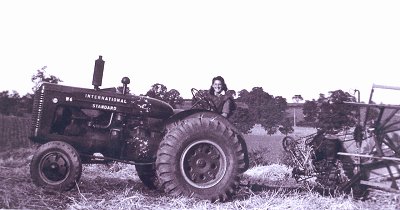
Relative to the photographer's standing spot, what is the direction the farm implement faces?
facing to the left of the viewer

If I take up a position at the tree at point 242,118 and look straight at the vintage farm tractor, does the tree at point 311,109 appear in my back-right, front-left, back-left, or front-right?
back-left

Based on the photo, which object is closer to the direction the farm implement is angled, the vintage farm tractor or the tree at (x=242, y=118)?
the vintage farm tractor

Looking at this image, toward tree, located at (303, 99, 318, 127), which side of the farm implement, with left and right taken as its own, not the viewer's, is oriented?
right

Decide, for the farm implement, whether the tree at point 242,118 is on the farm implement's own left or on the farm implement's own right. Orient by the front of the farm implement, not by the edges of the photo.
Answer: on the farm implement's own right

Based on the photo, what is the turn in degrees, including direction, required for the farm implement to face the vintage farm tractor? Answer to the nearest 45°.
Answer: approximately 45° to its left
